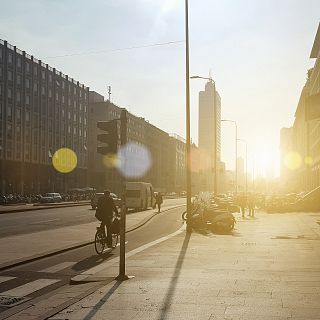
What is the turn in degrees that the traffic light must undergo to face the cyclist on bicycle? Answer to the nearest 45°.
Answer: approximately 90° to its right
